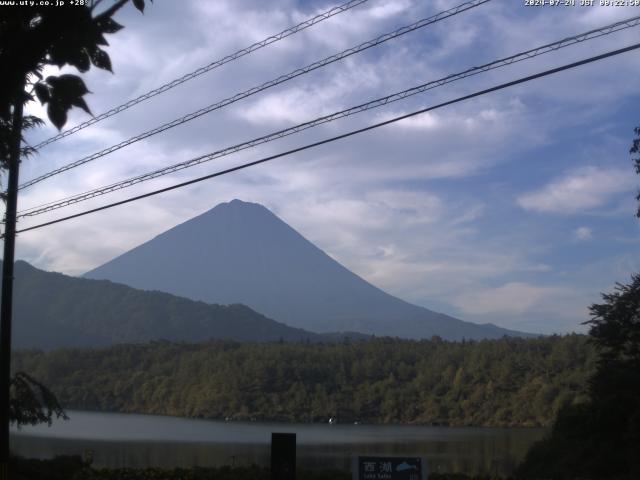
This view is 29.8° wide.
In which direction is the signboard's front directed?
toward the camera

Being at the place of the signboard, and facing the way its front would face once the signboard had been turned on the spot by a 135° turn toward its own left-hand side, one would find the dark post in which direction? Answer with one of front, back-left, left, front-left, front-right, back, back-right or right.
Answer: left
